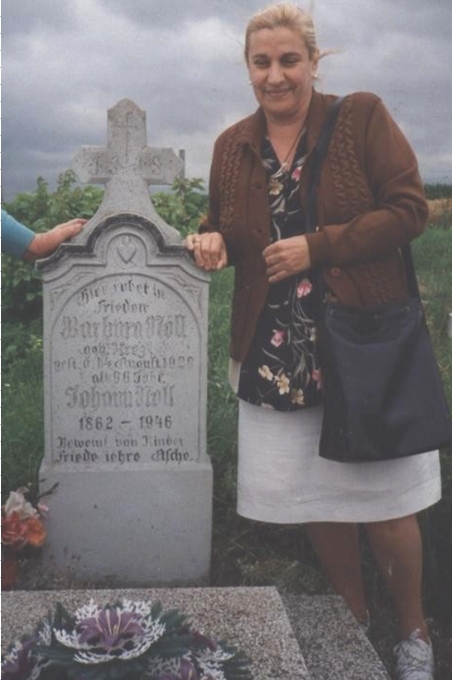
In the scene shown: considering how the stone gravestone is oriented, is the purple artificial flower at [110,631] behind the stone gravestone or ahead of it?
ahead

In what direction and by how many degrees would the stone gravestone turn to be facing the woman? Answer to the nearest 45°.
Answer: approximately 45° to its left

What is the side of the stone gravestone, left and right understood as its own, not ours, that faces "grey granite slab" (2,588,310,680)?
front

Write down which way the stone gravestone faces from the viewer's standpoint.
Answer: facing the viewer

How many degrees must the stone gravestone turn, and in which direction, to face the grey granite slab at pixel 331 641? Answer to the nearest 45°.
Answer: approximately 45° to its left

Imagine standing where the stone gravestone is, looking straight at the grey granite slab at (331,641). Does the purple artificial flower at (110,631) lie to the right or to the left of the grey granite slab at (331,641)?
right
